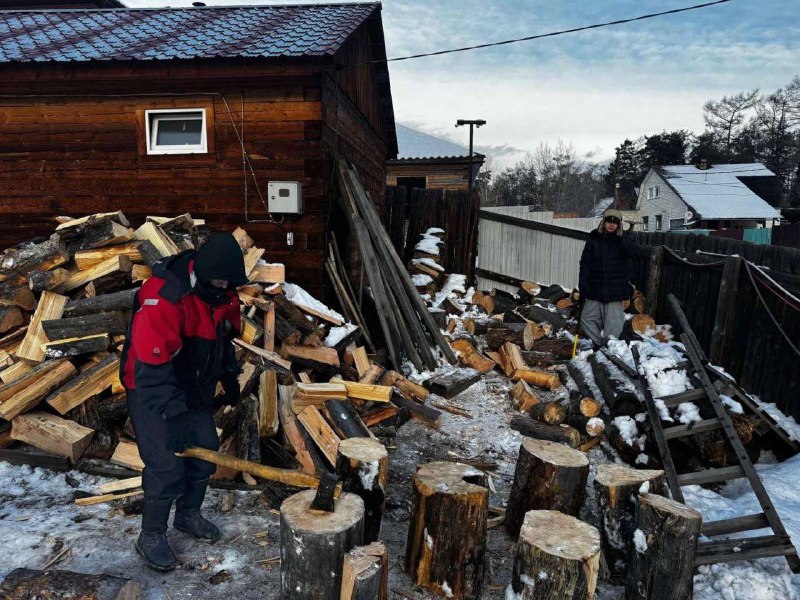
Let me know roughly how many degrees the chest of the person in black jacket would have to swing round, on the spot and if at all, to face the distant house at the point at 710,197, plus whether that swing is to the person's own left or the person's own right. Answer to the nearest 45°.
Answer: approximately 180°

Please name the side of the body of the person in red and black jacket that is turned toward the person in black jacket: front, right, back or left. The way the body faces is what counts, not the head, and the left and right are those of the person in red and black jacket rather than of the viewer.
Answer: left

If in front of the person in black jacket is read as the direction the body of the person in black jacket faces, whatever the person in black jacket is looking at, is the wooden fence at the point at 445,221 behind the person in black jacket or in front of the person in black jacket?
behind

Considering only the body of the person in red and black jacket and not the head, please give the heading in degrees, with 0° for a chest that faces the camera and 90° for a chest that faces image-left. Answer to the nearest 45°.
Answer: approximately 315°

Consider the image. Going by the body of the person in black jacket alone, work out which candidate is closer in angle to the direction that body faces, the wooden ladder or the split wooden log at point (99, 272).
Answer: the wooden ladder

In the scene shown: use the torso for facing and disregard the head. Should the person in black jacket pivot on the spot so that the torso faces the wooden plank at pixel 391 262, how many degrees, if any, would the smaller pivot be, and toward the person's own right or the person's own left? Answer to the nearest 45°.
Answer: approximately 90° to the person's own right

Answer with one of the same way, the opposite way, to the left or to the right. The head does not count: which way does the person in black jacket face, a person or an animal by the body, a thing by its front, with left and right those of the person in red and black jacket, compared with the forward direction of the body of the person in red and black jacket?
to the right

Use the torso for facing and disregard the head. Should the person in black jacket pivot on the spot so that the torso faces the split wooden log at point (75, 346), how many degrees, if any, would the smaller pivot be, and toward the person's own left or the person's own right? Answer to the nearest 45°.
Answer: approximately 45° to the person's own right

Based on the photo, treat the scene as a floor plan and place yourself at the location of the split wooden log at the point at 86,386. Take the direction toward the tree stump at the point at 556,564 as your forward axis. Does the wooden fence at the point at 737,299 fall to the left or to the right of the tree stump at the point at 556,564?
left

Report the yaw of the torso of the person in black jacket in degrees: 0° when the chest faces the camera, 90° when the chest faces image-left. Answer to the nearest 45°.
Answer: approximately 0°

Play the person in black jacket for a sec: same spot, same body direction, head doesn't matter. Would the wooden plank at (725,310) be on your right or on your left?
on your left
